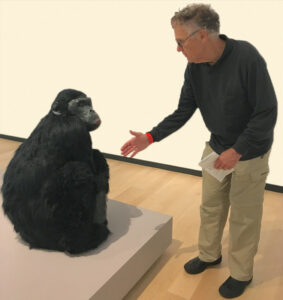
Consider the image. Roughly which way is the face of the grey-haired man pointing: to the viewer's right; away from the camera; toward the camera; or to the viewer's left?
to the viewer's left

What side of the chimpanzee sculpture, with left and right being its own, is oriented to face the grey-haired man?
front

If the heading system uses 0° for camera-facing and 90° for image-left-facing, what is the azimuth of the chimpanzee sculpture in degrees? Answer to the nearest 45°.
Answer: approximately 270°

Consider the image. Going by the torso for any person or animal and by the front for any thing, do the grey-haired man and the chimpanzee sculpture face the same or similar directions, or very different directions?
very different directions

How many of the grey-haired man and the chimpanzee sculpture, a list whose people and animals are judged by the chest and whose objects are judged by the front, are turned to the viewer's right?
1

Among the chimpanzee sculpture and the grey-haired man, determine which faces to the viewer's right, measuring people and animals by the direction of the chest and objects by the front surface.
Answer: the chimpanzee sculpture

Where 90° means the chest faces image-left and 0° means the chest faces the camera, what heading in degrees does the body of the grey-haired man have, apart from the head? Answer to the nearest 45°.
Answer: approximately 45°
